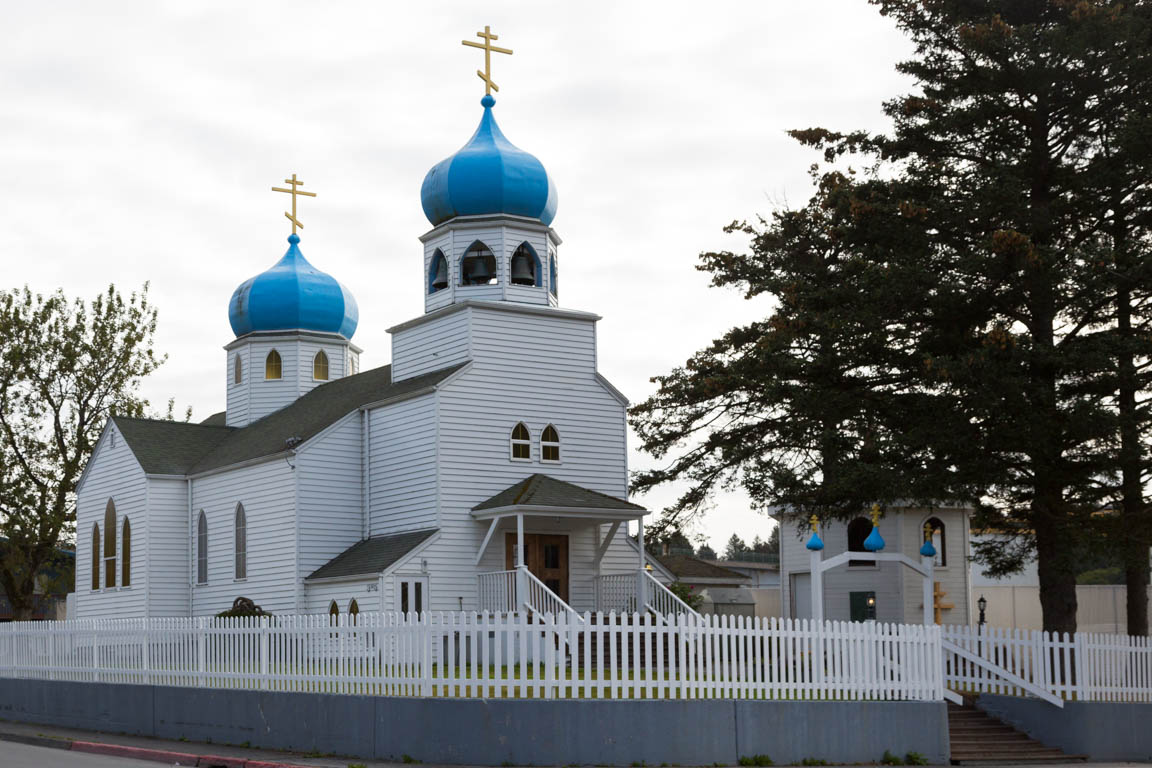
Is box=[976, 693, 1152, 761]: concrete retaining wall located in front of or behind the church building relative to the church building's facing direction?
in front

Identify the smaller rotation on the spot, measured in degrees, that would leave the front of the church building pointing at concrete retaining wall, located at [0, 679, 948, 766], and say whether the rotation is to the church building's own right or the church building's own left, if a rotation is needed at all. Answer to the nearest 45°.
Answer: approximately 45° to the church building's own right

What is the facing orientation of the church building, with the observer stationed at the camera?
facing the viewer and to the right of the viewer

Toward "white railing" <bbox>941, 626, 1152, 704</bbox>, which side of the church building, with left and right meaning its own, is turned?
front
